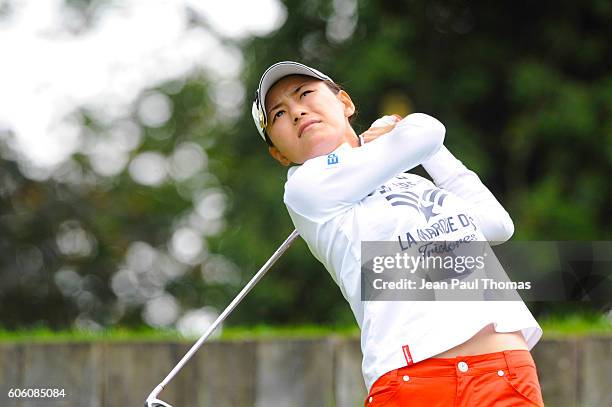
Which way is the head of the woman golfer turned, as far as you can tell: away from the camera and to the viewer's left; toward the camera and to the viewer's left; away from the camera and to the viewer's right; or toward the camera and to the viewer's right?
toward the camera and to the viewer's left

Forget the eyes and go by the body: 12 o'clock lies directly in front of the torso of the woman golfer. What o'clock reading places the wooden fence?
The wooden fence is roughly at 5 o'clock from the woman golfer.

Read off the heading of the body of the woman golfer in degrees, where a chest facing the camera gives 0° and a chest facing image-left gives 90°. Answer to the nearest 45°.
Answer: approximately 0°
